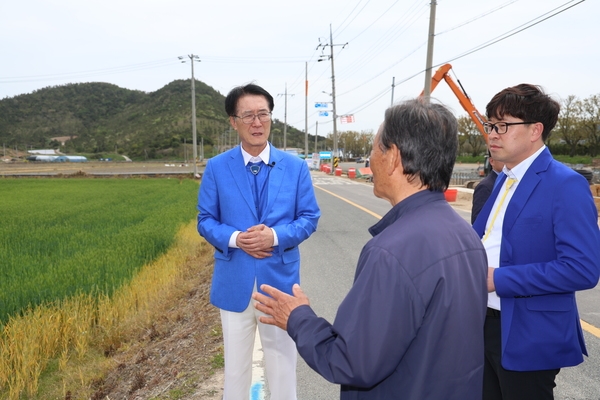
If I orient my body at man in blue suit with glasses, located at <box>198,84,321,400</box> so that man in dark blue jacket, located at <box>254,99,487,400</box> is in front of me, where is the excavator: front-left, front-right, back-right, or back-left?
back-left

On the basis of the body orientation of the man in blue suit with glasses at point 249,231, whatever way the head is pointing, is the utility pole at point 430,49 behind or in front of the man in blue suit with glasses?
behind

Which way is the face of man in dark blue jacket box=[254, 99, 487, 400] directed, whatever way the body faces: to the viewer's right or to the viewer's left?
to the viewer's left

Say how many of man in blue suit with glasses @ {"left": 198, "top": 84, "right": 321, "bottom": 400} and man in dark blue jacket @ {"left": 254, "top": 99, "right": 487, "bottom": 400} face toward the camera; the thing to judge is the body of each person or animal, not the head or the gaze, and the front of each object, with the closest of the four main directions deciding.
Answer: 1

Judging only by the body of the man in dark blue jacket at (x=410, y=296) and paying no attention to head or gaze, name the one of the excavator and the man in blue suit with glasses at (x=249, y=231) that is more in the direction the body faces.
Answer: the man in blue suit with glasses

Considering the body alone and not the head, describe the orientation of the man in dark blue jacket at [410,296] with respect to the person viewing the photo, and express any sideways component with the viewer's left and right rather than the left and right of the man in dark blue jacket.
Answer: facing away from the viewer and to the left of the viewer

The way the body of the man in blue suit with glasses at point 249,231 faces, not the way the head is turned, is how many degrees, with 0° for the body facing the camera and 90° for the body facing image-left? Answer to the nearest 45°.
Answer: approximately 0°

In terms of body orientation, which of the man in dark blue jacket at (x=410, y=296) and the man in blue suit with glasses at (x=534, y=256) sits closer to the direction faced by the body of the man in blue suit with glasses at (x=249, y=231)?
the man in dark blue jacket

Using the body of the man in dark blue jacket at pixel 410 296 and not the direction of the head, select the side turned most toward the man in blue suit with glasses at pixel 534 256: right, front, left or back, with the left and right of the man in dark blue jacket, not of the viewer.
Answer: right
